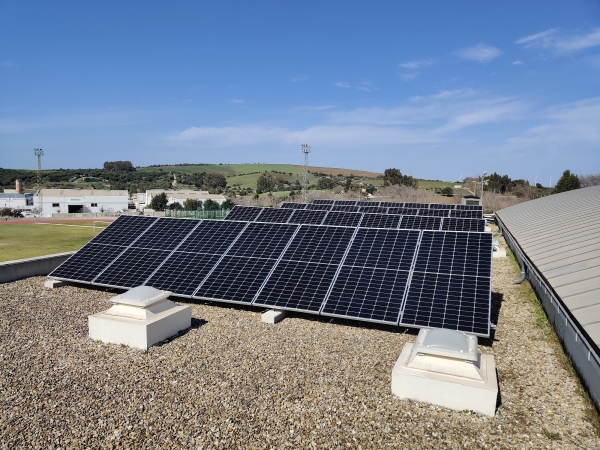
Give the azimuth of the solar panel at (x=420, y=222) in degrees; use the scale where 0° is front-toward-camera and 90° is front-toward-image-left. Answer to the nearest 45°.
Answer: approximately 0°

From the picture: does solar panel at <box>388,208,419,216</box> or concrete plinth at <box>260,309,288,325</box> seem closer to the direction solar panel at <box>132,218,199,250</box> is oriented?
the concrete plinth

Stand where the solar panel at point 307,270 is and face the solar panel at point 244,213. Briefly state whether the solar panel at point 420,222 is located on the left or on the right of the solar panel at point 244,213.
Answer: right

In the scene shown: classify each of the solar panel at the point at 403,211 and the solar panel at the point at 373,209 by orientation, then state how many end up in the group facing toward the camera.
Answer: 2

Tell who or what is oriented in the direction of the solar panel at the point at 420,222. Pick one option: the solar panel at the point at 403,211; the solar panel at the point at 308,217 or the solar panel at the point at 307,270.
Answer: the solar panel at the point at 403,211

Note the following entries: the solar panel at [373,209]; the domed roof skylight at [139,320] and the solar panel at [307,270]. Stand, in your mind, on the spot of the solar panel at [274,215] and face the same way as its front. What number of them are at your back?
1
